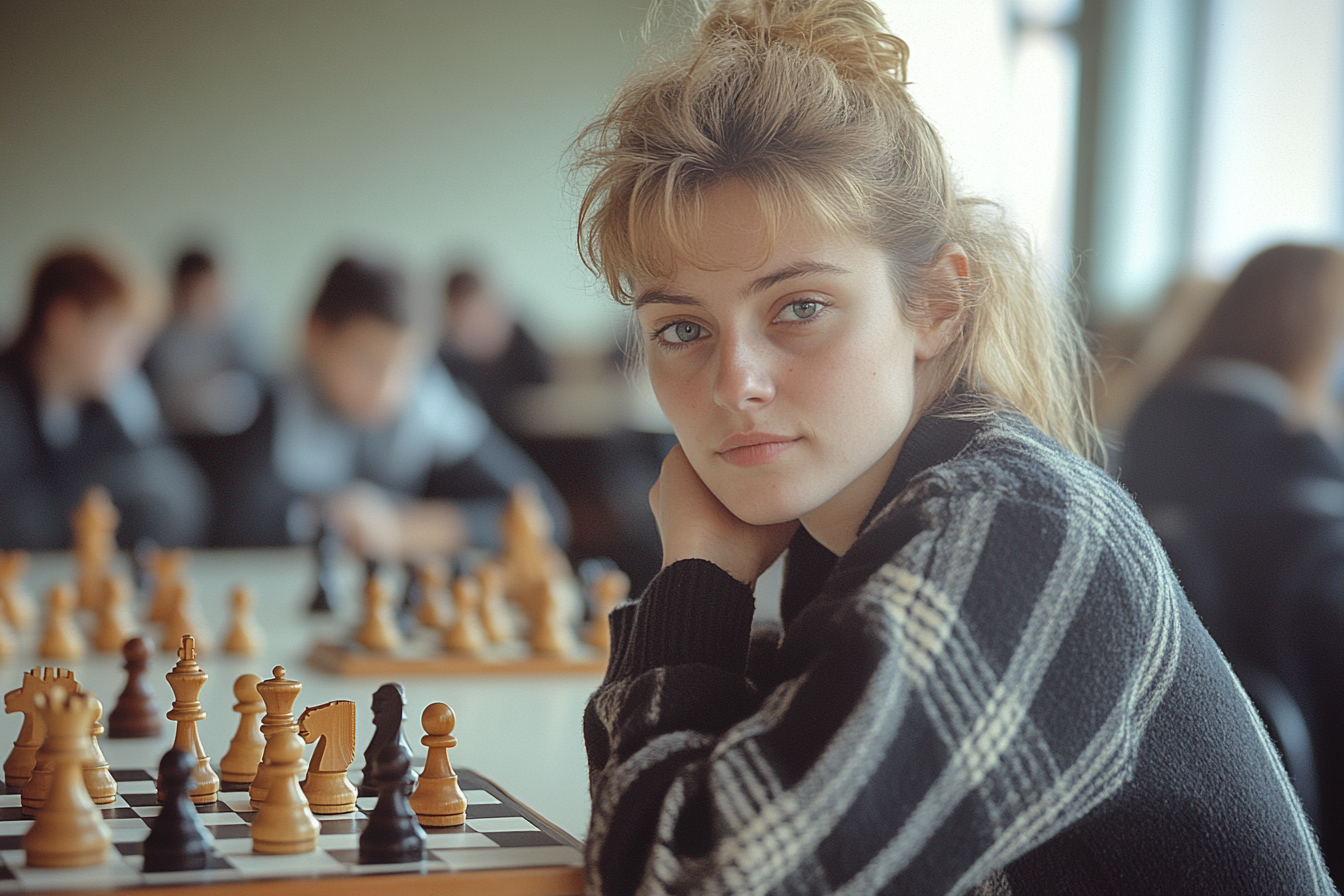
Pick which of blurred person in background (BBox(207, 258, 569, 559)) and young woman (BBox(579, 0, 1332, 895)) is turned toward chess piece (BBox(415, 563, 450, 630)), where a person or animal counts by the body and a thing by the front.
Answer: the blurred person in background

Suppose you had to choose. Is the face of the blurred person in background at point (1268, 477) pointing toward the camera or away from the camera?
away from the camera

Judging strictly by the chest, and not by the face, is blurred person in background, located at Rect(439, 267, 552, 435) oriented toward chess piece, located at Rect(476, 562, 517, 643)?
yes

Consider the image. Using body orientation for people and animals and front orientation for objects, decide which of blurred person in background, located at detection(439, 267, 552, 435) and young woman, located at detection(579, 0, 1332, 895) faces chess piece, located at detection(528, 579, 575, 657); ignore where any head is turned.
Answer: the blurred person in background

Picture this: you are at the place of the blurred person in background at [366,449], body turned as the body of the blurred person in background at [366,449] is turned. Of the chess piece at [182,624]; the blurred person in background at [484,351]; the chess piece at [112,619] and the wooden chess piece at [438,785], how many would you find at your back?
1

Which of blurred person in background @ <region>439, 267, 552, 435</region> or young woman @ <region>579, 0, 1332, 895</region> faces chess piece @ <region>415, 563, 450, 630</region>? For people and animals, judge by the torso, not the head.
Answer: the blurred person in background

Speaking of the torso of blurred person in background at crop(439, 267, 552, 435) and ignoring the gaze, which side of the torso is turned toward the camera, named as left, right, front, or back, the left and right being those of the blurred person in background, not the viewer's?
front

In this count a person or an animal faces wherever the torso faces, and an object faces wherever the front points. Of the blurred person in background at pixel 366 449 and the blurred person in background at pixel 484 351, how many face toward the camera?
2

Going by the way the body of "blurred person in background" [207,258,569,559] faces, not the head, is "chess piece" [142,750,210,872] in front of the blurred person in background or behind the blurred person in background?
in front

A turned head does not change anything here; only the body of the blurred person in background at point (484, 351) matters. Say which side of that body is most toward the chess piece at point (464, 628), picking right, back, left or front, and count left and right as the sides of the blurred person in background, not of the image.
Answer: front

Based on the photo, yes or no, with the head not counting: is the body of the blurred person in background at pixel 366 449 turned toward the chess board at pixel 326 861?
yes

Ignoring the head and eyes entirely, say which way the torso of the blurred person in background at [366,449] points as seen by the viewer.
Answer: toward the camera

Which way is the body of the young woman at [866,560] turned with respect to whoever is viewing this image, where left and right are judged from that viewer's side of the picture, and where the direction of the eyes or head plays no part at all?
facing the viewer and to the left of the viewer
